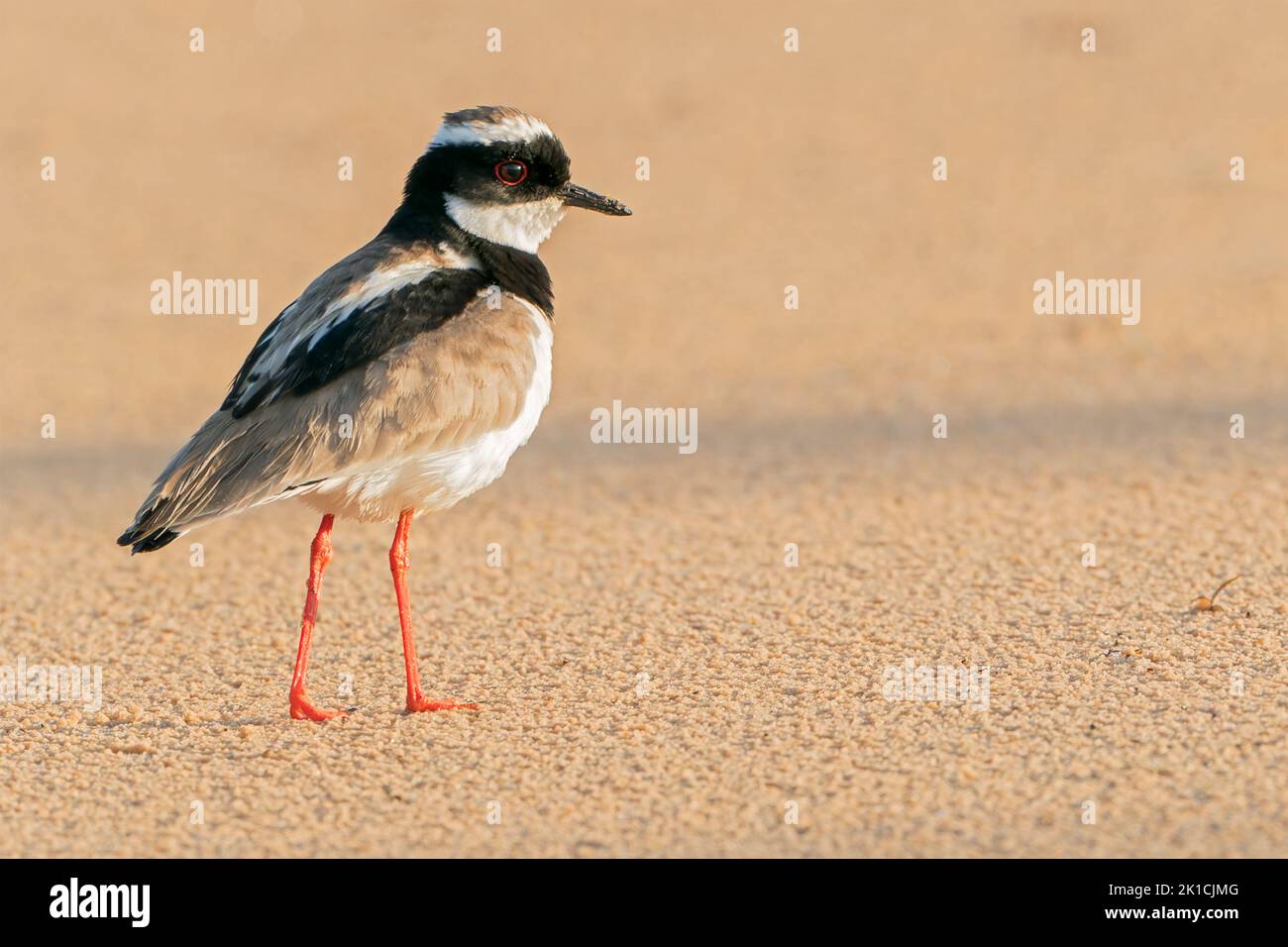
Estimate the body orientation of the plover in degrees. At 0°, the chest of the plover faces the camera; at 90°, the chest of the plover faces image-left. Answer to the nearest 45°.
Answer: approximately 270°
